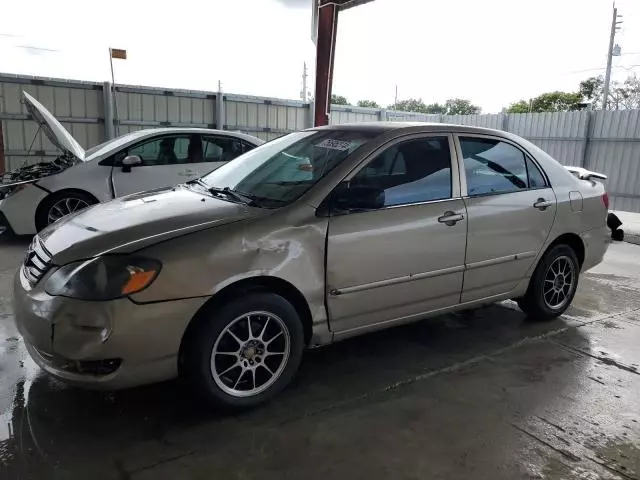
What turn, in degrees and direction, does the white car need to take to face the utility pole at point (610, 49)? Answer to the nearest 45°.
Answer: approximately 135° to its right

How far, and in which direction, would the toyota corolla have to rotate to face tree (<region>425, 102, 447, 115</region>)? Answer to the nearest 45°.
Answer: approximately 135° to its right

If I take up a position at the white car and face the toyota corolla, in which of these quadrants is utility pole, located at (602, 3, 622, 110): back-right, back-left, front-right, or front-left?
back-left

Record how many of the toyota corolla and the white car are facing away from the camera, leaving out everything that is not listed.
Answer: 0

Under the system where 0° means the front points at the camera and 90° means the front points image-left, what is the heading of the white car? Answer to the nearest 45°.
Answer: approximately 90°

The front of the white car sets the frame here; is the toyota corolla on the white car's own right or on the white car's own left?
on the white car's own left

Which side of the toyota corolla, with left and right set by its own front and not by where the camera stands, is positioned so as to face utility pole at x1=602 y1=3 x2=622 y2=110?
back

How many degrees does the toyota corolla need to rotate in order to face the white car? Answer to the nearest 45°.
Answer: approximately 90° to its right

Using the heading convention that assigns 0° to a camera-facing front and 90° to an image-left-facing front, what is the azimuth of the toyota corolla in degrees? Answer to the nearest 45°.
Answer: approximately 45°

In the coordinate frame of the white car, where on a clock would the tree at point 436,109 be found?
The tree is roughly at 4 o'clock from the white car.

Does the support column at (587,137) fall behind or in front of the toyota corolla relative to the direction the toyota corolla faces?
behind
